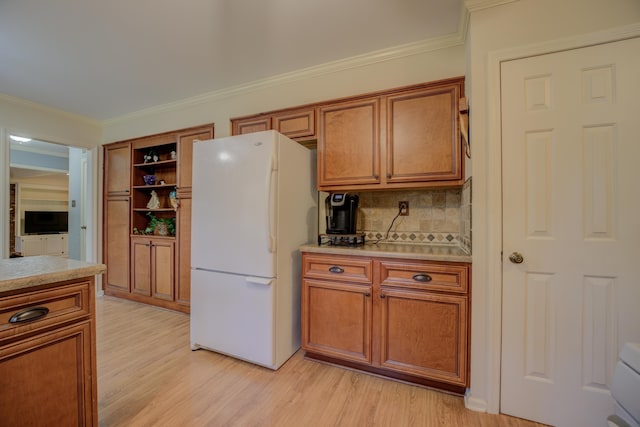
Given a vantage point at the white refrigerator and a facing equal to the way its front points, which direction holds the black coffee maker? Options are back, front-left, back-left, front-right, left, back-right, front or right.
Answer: back-left

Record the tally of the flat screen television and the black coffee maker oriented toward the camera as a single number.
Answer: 2

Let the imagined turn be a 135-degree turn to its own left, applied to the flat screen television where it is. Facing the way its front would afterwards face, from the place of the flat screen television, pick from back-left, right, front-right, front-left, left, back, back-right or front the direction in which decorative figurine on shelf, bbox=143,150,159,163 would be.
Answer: back-right

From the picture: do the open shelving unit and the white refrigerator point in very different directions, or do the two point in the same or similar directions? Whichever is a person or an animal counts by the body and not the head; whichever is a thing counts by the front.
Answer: same or similar directions

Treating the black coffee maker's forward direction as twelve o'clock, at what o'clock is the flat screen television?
The flat screen television is roughly at 4 o'clock from the black coffee maker.

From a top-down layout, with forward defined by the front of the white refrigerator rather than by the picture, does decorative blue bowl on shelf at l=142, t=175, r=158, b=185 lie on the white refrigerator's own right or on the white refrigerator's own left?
on the white refrigerator's own right

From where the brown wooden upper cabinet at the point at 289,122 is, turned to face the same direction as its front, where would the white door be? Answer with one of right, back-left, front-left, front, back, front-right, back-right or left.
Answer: left

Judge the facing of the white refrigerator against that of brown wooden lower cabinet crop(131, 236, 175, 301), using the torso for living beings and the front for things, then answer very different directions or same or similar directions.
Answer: same or similar directions

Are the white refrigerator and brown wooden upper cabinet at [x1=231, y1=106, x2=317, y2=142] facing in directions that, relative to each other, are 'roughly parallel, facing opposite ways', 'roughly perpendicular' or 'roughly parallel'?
roughly parallel

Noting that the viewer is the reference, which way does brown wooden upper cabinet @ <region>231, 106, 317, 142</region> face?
facing the viewer and to the left of the viewer

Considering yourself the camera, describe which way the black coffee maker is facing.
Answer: facing the viewer
